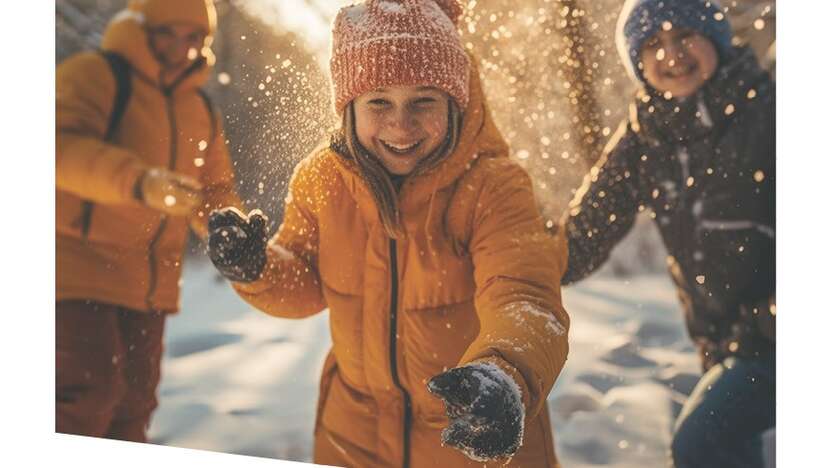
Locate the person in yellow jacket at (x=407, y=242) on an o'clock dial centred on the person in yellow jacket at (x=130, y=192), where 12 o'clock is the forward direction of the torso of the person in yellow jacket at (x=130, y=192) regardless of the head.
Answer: the person in yellow jacket at (x=407, y=242) is roughly at 12 o'clock from the person in yellow jacket at (x=130, y=192).

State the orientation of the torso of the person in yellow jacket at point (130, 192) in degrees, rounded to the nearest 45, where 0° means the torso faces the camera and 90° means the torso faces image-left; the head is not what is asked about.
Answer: approximately 315°

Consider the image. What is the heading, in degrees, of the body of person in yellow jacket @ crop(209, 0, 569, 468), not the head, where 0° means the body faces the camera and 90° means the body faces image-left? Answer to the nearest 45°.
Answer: approximately 0°

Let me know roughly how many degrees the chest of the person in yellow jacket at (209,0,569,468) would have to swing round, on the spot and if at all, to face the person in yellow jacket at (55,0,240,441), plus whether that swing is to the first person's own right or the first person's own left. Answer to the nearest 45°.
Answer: approximately 135° to the first person's own right
